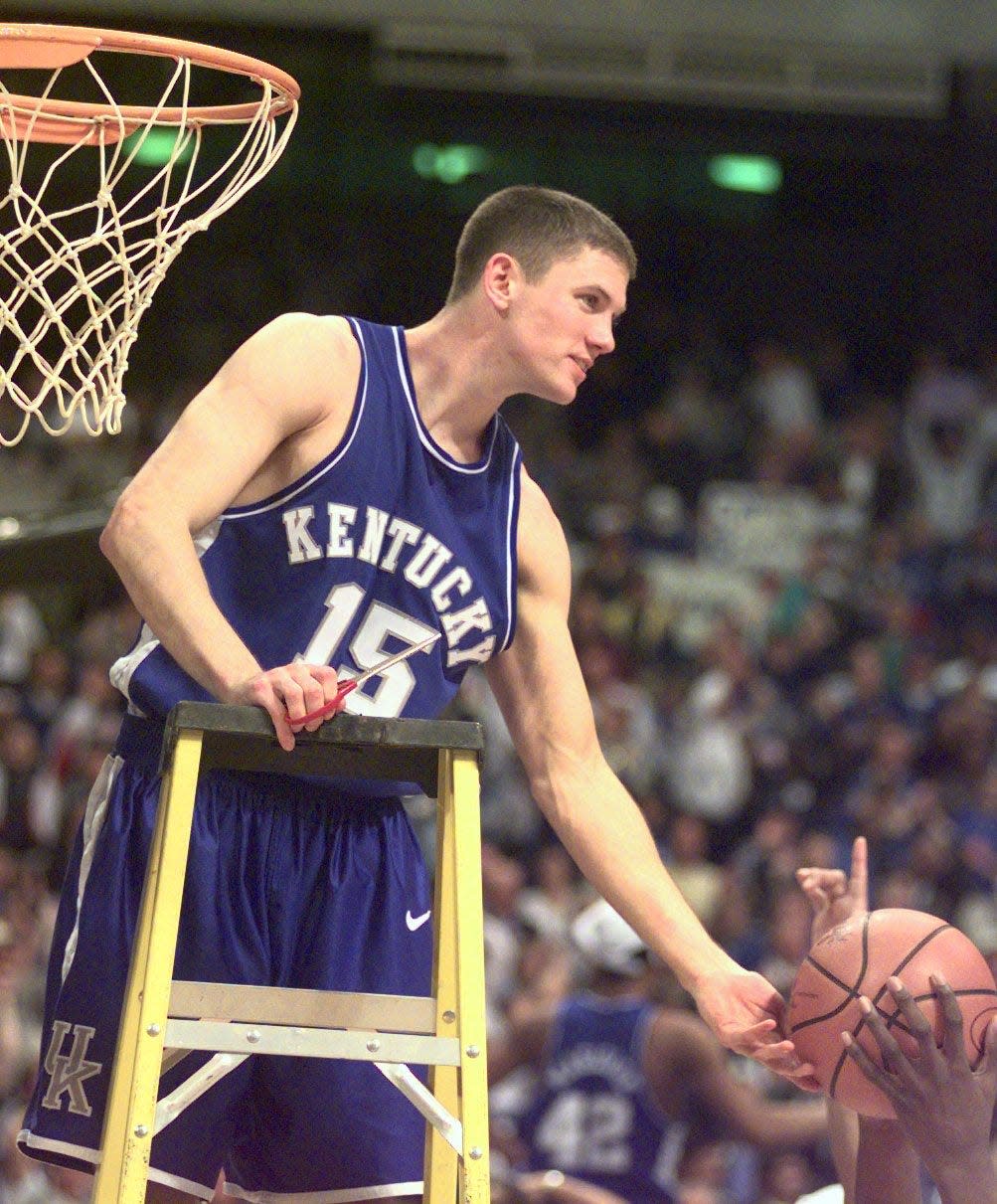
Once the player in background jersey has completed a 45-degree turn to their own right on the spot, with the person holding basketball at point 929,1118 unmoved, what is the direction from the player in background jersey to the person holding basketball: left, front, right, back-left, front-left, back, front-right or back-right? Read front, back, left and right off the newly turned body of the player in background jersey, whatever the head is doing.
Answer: right

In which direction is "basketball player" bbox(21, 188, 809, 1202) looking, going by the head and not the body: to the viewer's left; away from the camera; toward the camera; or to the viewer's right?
to the viewer's right

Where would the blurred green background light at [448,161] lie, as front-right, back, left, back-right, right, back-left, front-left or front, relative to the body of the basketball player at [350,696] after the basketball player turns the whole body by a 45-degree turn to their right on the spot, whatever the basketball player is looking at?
back

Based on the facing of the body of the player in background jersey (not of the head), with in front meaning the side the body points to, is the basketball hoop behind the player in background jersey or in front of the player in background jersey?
behind

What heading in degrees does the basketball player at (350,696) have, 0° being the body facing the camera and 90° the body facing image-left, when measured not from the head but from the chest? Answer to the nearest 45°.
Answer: approximately 315°

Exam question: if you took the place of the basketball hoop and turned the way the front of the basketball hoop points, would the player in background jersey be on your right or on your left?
on your left

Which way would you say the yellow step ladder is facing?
away from the camera
